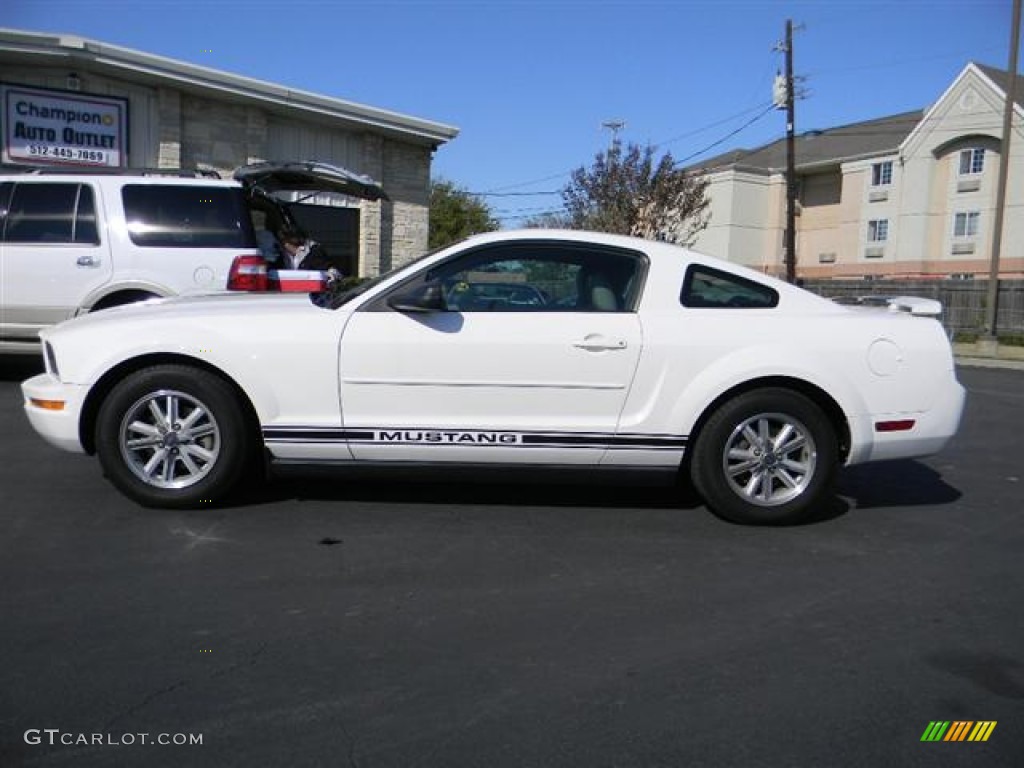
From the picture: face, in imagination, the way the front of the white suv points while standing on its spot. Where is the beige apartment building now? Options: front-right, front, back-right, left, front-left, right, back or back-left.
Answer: back-right

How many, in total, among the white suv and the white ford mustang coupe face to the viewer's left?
2

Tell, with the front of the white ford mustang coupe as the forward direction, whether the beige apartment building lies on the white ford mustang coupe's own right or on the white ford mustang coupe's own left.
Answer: on the white ford mustang coupe's own right

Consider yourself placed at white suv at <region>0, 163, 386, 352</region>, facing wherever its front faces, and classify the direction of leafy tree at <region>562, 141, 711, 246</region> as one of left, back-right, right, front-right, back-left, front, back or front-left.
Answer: back-right

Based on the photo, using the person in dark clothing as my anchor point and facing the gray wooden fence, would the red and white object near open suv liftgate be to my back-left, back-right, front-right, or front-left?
back-right

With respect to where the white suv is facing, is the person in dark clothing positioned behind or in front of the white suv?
behind

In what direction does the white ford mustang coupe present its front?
to the viewer's left

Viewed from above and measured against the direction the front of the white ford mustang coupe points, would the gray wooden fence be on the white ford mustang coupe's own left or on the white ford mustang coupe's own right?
on the white ford mustang coupe's own right

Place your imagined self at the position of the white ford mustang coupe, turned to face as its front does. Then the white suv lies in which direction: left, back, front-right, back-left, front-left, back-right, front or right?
front-right

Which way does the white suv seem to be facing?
to the viewer's left

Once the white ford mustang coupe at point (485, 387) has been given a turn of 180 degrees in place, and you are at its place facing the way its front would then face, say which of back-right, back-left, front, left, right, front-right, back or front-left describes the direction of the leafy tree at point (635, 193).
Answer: left
